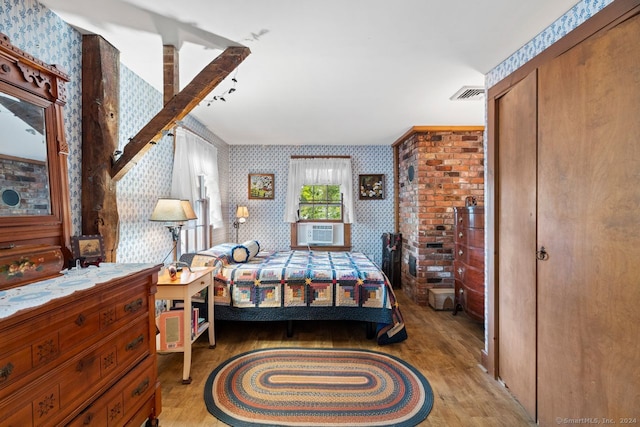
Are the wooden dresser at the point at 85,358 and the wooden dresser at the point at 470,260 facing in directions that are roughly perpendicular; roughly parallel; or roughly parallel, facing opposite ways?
roughly parallel, facing opposite ways

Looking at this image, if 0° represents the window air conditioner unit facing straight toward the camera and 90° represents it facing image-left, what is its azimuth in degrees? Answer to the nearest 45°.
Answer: approximately 0°

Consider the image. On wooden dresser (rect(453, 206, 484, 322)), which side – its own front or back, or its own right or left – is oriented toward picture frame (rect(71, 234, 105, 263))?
front

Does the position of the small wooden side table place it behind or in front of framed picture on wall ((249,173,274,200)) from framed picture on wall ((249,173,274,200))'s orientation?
in front

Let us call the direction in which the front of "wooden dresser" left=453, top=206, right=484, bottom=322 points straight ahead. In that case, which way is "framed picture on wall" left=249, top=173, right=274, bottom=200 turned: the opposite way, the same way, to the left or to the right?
to the left

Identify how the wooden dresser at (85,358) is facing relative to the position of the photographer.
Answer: facing the viewer and to the right of the viewer

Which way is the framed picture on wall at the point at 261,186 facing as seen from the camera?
toward the camera

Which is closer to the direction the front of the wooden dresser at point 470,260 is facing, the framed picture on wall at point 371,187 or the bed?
the bed

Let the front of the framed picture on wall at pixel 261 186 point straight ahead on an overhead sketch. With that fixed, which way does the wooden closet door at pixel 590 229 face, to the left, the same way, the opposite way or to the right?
to the right

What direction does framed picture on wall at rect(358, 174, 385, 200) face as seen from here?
toward the camera

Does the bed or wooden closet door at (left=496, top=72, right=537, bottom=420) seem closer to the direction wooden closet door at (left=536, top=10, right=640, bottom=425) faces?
the bed

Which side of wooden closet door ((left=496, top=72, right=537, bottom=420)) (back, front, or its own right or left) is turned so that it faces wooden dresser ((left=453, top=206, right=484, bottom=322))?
right
